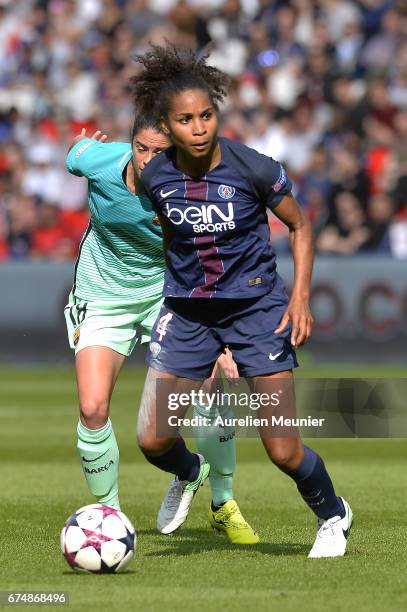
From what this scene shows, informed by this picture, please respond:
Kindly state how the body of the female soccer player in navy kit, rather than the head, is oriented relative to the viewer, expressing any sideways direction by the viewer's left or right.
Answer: facing the viewer

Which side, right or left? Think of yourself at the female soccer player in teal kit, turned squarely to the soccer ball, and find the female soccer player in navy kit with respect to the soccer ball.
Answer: left

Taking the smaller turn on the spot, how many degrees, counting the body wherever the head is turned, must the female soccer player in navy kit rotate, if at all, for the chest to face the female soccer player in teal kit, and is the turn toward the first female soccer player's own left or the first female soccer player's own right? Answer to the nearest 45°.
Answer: approximately 135° to the first female soccer player's own right
